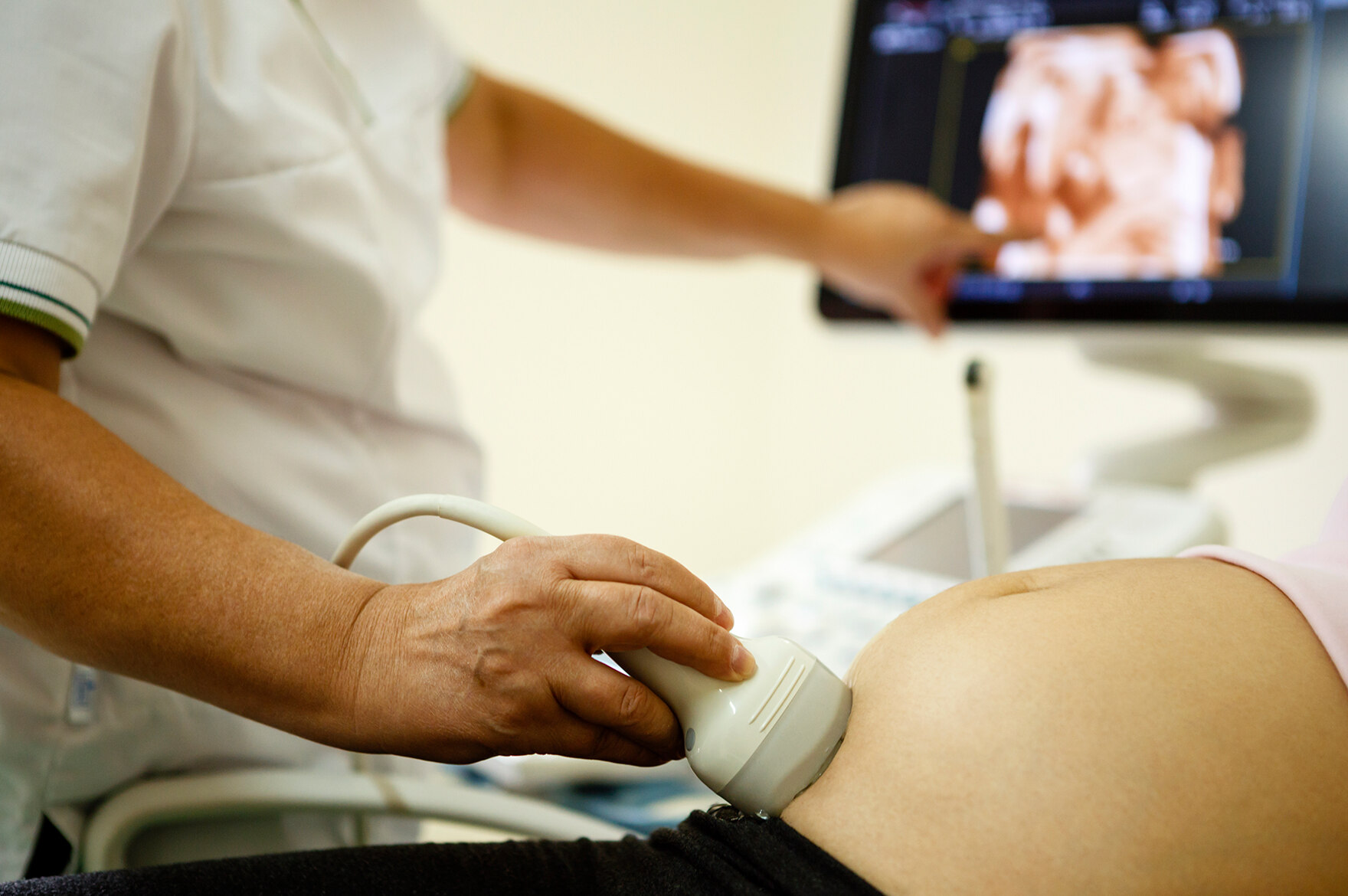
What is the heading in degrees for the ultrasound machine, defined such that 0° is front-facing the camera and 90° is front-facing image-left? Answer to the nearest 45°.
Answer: approximately 45°
